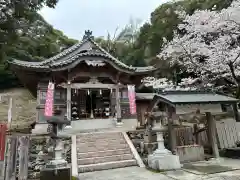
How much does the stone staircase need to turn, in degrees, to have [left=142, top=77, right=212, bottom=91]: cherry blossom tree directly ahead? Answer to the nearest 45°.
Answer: approximately 135° to its left

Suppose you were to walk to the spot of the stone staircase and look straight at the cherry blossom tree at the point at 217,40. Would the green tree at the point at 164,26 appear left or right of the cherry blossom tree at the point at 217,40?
left

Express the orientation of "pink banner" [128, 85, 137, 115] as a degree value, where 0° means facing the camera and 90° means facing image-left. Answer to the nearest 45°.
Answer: approximately 0°

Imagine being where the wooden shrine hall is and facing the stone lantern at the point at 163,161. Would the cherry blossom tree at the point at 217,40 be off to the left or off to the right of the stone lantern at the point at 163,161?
left

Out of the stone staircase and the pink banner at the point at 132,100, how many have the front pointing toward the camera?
2

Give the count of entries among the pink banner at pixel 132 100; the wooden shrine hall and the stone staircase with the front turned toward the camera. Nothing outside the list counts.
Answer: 3

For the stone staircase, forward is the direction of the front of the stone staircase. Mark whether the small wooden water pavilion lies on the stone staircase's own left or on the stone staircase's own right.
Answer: on the stone staircase's own left

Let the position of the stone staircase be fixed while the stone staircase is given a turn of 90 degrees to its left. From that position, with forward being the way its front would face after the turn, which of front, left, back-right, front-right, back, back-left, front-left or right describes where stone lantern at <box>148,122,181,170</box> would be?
front-right

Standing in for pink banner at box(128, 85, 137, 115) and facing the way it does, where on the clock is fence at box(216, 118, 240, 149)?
The fence is roughly at 10 o'clock from the pink banner.

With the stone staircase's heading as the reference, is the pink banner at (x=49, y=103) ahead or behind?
behind

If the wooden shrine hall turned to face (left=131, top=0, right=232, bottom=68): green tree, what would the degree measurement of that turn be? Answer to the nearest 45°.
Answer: approximately 135° to its left

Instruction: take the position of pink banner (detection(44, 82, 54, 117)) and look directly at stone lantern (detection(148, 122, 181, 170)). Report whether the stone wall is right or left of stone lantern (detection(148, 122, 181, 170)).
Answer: right

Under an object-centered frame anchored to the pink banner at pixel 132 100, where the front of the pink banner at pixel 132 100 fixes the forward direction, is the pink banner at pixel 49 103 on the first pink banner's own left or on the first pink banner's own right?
on the first pink banner's own right
